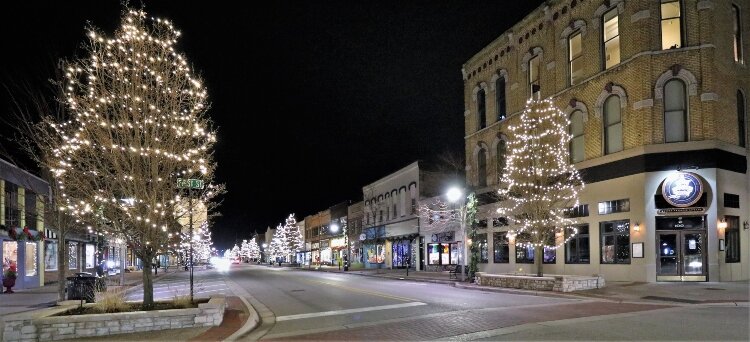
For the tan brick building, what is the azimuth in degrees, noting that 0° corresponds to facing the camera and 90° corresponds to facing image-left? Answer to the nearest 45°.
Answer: approximately 0°

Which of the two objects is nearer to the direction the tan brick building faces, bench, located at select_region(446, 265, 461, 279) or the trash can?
the trash can

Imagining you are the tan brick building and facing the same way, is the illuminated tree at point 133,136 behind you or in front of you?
in front

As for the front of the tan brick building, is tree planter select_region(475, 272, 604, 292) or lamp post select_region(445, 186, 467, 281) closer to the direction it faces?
the tree planter

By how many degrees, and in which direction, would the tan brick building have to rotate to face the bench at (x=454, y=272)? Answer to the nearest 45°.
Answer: approximately 135° to its right
